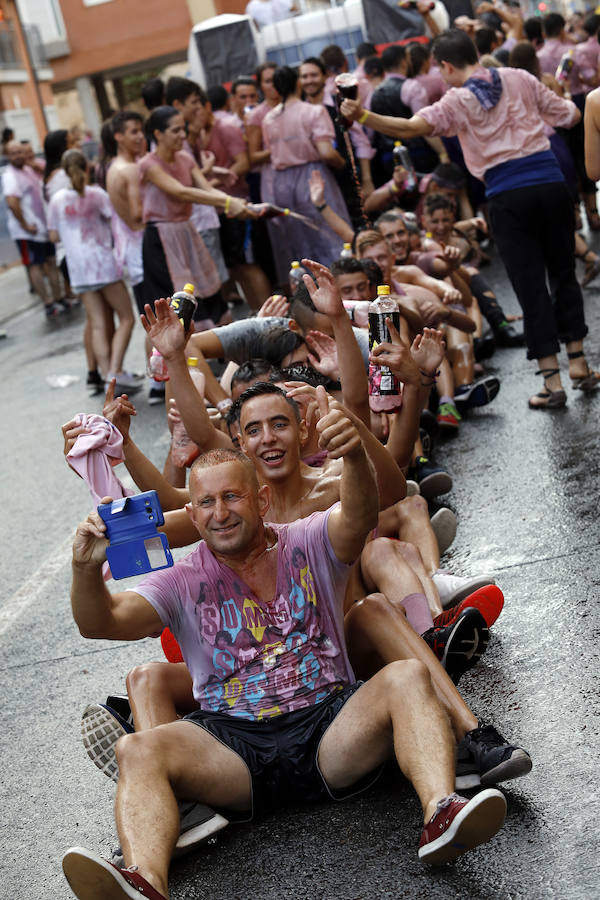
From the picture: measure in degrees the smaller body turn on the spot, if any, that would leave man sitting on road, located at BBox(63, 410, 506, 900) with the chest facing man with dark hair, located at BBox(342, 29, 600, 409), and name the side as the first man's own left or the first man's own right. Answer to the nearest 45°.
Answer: approximately 135° to the first man's own left

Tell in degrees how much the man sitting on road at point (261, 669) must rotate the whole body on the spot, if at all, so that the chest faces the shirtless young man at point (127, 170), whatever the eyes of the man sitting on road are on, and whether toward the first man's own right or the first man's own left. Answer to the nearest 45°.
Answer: approximately 180°

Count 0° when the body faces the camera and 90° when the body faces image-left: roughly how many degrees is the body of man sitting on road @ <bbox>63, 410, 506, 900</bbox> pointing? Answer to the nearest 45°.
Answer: approximately 0°

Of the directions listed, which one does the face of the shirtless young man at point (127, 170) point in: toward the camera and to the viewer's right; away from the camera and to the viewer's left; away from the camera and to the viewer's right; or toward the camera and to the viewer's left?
toward the camera and to the viewer's right
